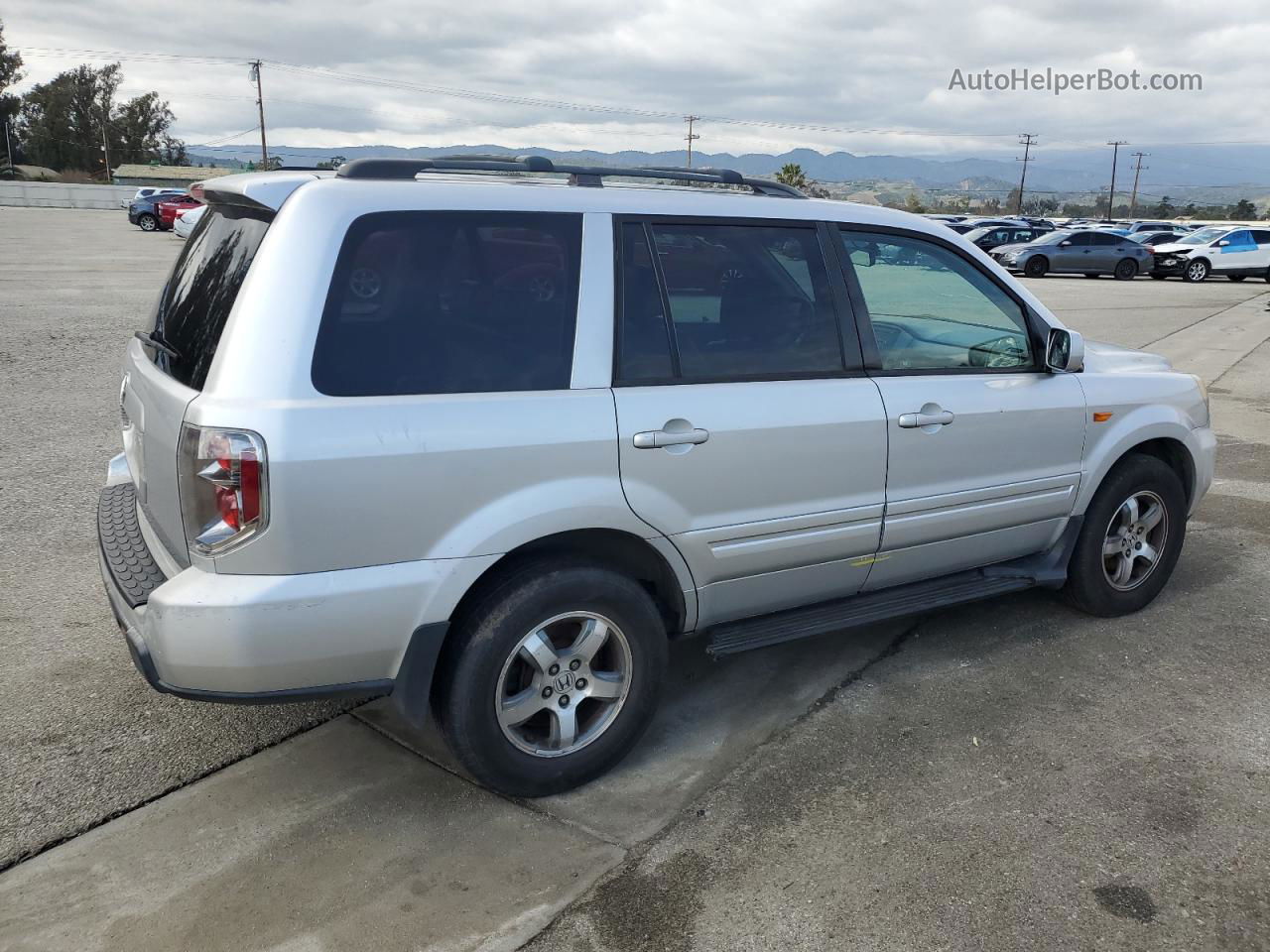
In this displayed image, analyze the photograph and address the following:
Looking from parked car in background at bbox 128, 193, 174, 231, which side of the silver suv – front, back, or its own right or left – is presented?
left

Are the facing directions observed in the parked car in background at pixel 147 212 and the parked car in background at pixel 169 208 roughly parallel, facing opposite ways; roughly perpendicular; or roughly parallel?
roughly parallel

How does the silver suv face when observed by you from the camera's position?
facing away from the viewer and to the right of the viewer

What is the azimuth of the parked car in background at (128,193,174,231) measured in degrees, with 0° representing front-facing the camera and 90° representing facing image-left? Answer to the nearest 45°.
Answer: approximately 45°

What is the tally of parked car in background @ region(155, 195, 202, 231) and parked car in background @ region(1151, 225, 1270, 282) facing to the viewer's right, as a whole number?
0

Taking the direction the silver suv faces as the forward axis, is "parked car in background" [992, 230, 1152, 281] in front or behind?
in front

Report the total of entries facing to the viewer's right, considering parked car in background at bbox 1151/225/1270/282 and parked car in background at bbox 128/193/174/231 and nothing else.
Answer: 0

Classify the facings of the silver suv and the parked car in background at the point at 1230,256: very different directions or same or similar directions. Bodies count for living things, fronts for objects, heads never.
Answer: very different directions

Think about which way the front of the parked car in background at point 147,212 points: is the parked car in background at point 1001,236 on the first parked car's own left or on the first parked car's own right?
on the first parked car's own left

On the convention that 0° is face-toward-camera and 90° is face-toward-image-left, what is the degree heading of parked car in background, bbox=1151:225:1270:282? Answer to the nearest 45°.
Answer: approximately 45°

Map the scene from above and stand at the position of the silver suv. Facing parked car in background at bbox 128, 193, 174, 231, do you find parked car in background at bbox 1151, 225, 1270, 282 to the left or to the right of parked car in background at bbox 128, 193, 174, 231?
right

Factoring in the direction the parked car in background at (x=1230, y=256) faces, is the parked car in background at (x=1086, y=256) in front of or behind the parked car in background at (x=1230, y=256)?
in front
